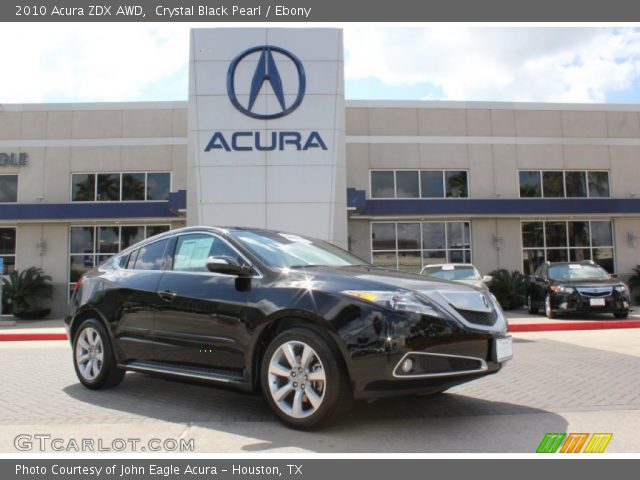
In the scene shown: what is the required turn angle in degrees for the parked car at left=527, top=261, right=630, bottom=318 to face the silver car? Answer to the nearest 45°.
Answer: approximately 90° to its right

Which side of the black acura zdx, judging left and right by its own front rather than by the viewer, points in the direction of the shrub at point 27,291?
back

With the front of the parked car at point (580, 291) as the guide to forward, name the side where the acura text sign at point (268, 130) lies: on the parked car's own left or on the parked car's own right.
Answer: on the parked car's own right

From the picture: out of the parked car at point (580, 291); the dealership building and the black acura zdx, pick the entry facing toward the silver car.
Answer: the dealership building

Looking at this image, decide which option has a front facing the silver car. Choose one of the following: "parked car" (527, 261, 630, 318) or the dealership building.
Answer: the dealership building

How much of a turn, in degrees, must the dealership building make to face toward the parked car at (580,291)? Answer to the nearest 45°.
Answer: approximately 45° to its left

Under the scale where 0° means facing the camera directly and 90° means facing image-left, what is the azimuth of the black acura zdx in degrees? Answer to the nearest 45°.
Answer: approximately 315°

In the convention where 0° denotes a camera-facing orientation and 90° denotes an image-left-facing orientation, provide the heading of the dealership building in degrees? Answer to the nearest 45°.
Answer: approximately 0°

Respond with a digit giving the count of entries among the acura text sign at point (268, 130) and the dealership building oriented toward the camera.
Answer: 2
